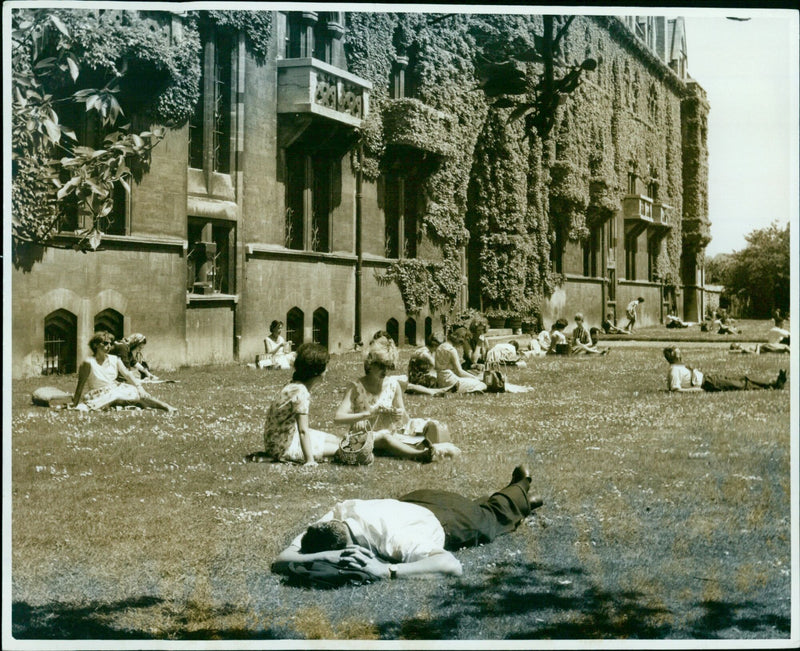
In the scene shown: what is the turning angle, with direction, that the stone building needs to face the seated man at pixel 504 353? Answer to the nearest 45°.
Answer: approximately 45° to its left

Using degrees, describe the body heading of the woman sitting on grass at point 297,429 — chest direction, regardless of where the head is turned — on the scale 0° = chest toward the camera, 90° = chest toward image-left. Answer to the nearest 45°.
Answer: approximately 225°

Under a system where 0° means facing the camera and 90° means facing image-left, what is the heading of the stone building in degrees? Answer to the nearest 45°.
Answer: approximately 315°

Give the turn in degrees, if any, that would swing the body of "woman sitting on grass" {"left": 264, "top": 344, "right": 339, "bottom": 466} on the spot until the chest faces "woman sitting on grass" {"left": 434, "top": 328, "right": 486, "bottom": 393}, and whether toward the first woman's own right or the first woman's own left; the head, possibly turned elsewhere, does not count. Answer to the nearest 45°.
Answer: approximately 45° to the first woman's own left
